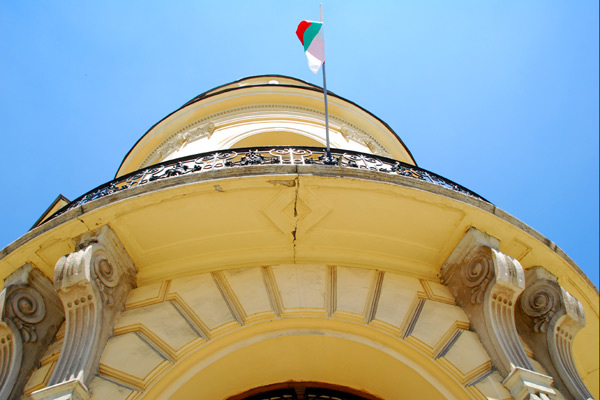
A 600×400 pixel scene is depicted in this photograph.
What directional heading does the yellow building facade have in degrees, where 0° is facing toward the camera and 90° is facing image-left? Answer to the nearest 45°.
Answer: approximately 0°
